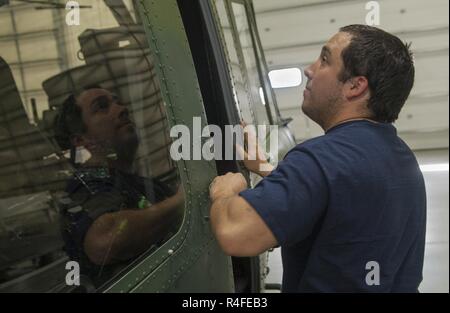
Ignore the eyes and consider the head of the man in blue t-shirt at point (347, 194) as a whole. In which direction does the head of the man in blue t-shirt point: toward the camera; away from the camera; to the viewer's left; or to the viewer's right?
to the viewer's left

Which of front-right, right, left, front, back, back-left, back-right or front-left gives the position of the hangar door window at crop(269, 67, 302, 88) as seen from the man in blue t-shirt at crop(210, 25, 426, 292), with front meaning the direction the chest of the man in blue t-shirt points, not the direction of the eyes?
front-right

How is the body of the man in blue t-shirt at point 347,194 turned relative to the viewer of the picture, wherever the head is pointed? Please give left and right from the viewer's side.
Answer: facing away from the viewer and to the left of the viewer

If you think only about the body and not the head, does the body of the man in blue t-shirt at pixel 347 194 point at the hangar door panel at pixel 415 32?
no
